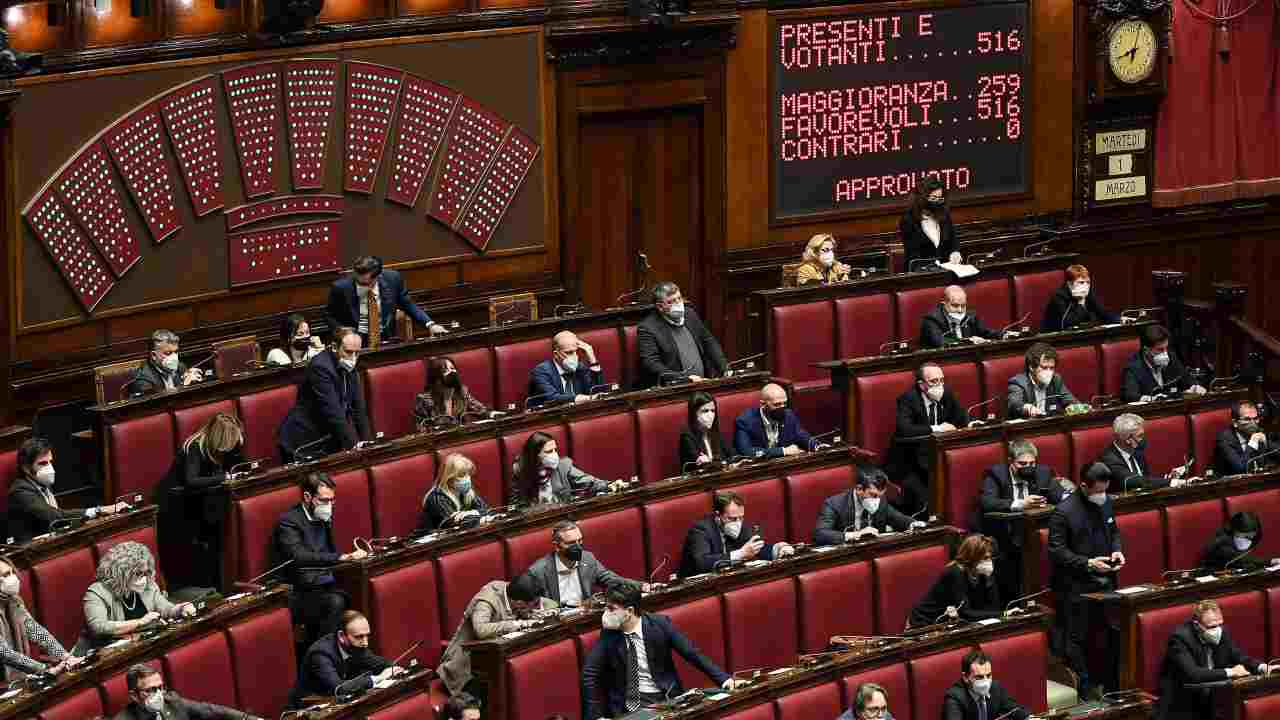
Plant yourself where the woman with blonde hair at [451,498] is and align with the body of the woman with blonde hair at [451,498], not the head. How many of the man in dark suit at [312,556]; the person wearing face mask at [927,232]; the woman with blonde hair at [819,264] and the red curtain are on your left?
3

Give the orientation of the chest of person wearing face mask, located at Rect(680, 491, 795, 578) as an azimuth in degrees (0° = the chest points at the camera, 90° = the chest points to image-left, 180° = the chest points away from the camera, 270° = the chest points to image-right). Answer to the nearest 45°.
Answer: approximately 315°

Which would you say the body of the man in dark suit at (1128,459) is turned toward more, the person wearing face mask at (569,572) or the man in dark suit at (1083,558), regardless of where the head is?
the man in dark suit

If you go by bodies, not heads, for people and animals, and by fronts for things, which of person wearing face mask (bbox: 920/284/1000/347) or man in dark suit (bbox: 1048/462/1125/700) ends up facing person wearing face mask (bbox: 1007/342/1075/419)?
person wearing face mask (bbox: 920/284/1000/347)

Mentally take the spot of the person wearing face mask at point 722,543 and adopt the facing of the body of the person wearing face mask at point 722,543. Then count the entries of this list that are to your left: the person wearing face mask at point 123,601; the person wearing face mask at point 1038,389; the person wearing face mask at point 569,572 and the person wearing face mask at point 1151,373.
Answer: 2

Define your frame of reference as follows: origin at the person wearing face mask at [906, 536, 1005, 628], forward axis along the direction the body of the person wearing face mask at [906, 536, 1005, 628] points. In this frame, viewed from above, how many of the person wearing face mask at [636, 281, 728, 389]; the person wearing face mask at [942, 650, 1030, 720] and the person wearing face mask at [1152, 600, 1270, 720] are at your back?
1

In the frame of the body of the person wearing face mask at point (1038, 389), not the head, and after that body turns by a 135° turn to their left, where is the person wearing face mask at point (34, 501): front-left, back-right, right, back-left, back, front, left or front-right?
back-left

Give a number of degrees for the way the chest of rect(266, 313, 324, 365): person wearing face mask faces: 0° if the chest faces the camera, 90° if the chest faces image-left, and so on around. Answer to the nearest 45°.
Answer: approximately 315°
